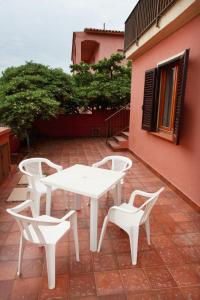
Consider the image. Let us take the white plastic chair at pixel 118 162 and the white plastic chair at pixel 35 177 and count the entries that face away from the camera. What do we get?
0

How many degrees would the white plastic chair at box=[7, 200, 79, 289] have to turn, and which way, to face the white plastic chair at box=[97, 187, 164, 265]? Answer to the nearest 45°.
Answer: approximately 45° to its right

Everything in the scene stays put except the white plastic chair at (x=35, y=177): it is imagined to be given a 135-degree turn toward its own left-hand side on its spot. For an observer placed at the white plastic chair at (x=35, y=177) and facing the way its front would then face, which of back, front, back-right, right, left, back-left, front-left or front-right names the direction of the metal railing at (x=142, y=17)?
front-right

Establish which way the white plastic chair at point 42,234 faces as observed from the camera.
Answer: facing away from the viewer and to the right of the viewer

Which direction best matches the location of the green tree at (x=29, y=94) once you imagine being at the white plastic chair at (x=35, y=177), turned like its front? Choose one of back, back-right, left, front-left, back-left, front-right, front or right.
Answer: back-left

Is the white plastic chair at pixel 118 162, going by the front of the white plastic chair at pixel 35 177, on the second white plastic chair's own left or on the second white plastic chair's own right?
on the second white plastic chair's own left

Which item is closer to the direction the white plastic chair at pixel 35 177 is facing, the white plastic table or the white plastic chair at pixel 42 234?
the white plastic table

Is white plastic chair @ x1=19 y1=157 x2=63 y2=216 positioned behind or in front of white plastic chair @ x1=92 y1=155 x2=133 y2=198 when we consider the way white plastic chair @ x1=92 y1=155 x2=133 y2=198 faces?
in front

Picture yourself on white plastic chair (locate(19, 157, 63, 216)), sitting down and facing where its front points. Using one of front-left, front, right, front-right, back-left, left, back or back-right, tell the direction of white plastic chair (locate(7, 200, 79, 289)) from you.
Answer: front-right

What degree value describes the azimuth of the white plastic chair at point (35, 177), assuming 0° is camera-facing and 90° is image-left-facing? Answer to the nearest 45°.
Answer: approximately 315°

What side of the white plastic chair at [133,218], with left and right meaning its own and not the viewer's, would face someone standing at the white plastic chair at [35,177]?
front

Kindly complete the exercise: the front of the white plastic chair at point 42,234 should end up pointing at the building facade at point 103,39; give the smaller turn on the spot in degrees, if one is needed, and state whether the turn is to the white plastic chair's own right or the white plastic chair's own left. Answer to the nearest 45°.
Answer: approximately 45° to the white plastic chair's own left

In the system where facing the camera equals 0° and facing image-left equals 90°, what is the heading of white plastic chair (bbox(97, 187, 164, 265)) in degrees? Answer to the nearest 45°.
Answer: approximately 135°

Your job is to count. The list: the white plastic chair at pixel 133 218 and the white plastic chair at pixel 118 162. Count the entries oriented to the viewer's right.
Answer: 0

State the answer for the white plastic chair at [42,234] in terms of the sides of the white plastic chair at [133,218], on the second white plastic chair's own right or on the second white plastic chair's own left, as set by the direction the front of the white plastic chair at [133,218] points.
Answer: on the second white plastic chair's own left

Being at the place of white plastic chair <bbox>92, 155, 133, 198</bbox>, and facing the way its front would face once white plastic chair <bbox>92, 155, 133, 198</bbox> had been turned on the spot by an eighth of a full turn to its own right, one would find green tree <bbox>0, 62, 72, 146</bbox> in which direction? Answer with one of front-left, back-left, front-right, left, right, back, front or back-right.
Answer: front-right

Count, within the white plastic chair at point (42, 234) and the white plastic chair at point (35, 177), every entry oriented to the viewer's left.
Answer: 0

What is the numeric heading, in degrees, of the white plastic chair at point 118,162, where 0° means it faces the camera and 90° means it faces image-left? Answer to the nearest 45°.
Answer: approximately 45°

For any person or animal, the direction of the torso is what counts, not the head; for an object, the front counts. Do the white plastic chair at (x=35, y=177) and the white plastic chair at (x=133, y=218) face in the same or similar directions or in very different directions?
very different directions

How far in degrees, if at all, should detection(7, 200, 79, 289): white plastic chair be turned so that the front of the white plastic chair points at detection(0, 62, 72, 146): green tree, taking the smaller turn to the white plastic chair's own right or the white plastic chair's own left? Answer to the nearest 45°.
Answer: approximately 45° to the white plastic chair's own left

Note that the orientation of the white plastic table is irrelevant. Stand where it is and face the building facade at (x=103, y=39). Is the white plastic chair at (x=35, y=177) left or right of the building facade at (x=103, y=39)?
left
